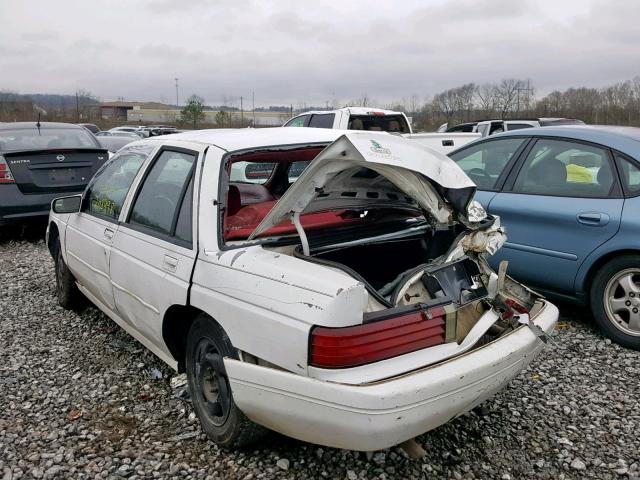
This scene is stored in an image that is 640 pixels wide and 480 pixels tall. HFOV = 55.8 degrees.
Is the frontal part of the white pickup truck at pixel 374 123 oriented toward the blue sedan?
no

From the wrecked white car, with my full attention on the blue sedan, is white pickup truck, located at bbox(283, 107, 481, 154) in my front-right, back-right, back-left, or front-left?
front-left

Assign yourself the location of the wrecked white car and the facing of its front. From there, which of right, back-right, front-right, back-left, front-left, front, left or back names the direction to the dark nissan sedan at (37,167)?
front

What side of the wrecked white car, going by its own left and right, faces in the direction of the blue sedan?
right

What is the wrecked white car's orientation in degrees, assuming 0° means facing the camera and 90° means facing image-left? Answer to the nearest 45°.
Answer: approximately 135°

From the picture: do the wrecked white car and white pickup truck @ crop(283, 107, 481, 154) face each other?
no

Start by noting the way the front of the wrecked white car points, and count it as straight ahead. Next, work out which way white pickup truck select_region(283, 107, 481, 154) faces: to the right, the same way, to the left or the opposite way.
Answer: the same way

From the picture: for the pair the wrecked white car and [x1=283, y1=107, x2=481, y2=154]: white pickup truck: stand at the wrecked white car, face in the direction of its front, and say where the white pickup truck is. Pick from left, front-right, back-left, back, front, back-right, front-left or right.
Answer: front-right

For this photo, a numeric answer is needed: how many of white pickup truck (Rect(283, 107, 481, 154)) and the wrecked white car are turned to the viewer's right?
0

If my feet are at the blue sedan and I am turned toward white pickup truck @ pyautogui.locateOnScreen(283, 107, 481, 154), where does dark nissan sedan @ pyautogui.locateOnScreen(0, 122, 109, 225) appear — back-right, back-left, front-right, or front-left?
front-left

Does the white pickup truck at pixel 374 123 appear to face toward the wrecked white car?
no
